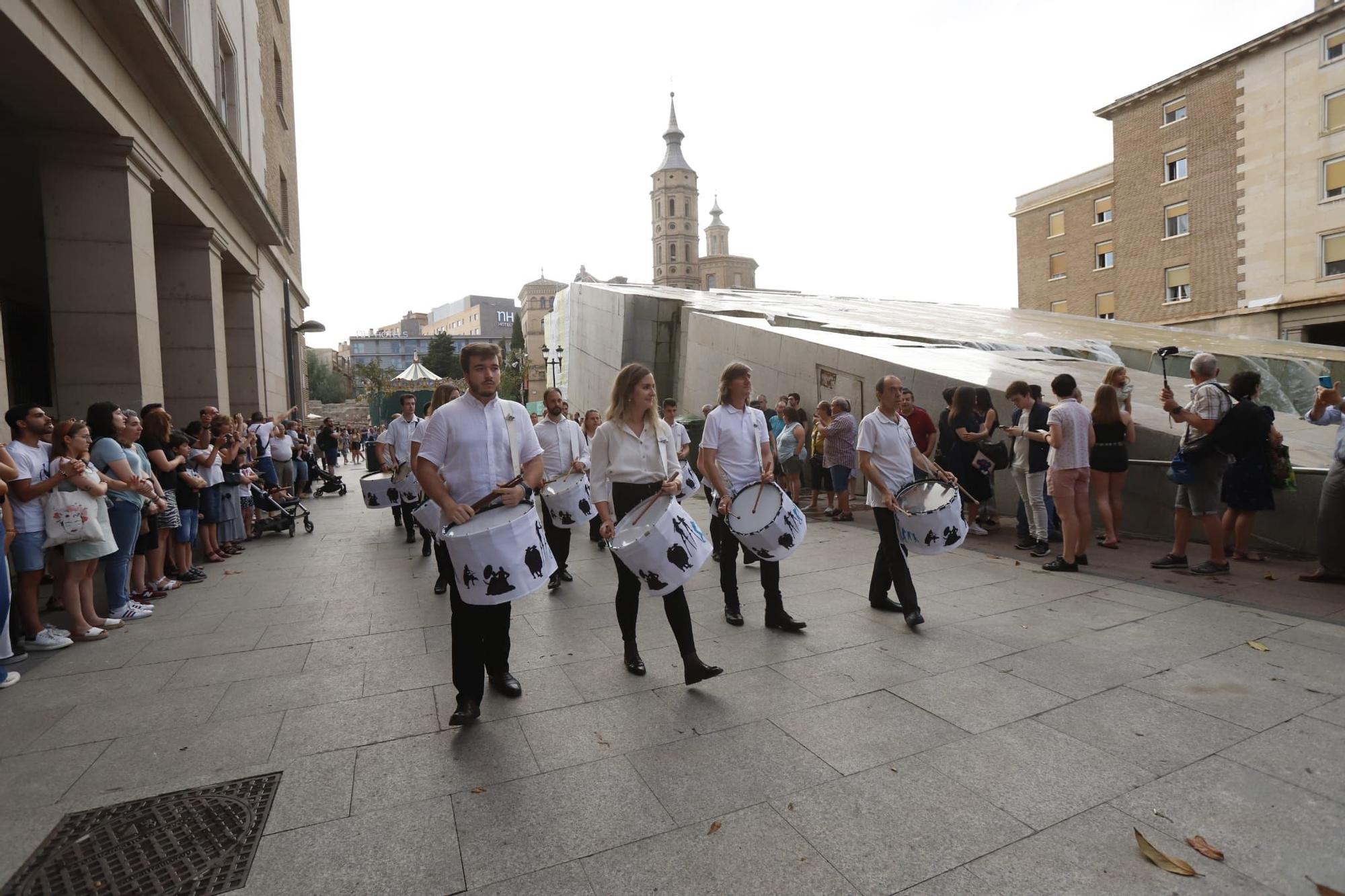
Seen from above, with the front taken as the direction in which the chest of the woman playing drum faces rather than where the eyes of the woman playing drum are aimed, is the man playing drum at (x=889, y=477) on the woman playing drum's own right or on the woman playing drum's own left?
on the woman playing drum's own left

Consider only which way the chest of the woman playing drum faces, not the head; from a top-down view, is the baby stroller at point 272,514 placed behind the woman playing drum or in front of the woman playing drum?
behind

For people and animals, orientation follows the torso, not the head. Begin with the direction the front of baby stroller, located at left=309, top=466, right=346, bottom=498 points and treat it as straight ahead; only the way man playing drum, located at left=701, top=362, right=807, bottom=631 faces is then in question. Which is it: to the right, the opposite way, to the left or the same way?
to the right

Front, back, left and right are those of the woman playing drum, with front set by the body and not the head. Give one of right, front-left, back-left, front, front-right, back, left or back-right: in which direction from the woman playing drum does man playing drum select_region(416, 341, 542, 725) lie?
right

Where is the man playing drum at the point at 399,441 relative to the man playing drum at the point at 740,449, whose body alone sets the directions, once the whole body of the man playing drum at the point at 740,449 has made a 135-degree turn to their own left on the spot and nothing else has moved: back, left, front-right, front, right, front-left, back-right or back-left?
front-left

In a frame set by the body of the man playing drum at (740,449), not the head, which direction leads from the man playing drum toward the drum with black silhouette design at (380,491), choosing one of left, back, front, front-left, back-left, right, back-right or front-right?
back

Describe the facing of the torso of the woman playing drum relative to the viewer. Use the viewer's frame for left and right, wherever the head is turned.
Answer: facing the viewer and to the right of the viewer

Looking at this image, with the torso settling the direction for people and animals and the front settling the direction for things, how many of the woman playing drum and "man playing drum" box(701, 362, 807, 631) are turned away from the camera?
0

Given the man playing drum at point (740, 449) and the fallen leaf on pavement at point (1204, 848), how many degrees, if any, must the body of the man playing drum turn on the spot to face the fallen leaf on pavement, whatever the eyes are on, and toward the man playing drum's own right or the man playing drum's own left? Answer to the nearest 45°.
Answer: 0° — they already face it

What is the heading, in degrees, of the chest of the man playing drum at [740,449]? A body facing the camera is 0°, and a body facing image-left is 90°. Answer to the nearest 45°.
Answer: approximately 315°

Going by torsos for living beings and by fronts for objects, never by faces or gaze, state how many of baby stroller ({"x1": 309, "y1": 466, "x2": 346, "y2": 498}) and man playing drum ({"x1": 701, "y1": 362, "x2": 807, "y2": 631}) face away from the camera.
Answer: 0

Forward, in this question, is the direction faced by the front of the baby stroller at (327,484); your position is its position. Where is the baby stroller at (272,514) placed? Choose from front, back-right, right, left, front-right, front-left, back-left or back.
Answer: right

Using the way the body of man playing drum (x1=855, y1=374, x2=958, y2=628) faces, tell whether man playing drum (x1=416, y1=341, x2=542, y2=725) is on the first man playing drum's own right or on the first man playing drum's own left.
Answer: on the first man playing drum's own right

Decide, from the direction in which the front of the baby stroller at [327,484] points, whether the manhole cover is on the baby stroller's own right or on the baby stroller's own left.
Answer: on the baby stroller's own right
